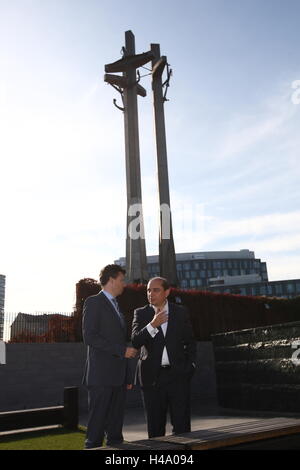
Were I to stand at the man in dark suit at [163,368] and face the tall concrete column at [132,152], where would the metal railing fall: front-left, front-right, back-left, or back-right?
front-left

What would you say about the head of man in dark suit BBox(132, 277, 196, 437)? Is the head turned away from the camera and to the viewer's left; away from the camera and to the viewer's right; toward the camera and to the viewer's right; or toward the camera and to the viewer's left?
toward the camera and to the viewer's left

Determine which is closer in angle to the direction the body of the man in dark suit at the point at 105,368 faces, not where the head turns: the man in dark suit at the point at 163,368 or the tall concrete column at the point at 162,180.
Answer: the man in dark suit

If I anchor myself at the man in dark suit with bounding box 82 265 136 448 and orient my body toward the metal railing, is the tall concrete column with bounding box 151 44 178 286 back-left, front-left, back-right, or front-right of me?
front-right

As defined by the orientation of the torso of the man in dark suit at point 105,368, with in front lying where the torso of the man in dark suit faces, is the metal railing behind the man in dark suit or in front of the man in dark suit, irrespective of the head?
behind

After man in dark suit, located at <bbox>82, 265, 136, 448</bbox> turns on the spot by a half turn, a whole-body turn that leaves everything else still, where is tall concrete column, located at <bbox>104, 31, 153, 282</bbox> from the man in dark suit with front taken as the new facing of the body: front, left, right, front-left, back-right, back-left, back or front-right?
front-right

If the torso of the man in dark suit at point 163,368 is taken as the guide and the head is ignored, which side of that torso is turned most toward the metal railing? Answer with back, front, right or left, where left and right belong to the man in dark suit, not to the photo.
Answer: back

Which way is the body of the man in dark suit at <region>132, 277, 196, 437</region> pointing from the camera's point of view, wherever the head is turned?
toward the camera

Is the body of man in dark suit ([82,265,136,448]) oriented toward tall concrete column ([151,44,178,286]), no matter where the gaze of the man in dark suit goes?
no

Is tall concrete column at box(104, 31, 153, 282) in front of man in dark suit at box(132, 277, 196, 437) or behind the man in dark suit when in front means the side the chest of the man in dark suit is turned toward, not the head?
behind

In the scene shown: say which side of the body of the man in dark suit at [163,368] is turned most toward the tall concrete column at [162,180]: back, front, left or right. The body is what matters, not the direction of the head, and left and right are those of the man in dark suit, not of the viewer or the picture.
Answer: back

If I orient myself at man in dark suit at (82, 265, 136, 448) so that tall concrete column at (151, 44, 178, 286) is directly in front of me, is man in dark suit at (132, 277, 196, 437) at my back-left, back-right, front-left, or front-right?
front-right

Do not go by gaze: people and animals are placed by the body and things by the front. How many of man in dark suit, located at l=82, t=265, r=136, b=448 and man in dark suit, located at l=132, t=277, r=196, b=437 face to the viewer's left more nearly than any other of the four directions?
0

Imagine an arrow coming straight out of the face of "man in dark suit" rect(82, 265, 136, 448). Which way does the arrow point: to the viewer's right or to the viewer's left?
to the viewer's right

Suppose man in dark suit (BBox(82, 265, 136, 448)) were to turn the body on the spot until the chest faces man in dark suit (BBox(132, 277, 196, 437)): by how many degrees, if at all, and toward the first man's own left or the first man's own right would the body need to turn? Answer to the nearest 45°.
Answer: approximately 90° to the first man's own left
